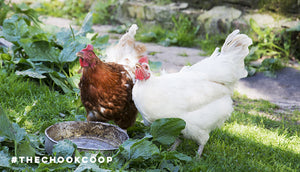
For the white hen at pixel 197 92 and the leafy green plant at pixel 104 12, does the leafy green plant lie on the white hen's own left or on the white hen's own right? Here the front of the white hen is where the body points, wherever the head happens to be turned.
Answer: on the white hen's own right

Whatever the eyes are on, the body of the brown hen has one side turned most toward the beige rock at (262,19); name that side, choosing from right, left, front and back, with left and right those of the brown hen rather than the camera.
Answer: back

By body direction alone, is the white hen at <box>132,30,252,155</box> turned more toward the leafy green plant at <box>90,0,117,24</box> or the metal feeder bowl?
the metal feeder bowl

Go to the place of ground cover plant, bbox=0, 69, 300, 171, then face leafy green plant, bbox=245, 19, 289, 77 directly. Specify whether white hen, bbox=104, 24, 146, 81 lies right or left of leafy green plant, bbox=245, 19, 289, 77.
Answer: left

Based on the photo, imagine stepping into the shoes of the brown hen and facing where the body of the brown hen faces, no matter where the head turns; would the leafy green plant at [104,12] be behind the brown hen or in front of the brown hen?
behind

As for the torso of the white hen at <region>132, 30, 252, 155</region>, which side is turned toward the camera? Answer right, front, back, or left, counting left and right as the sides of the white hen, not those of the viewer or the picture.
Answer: left

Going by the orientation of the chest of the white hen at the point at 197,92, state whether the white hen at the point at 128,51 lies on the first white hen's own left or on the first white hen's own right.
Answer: on the first white hen's own right

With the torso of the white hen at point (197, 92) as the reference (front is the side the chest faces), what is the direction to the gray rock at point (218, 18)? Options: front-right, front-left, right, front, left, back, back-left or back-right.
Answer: right
